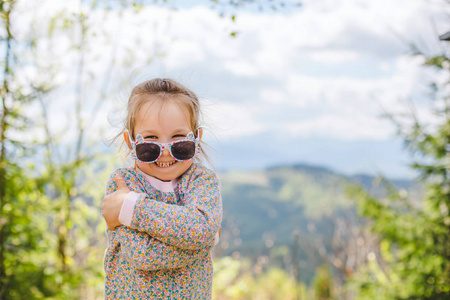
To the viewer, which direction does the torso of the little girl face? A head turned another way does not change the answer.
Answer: toward the camera

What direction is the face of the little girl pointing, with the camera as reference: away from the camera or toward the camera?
toward the camera
